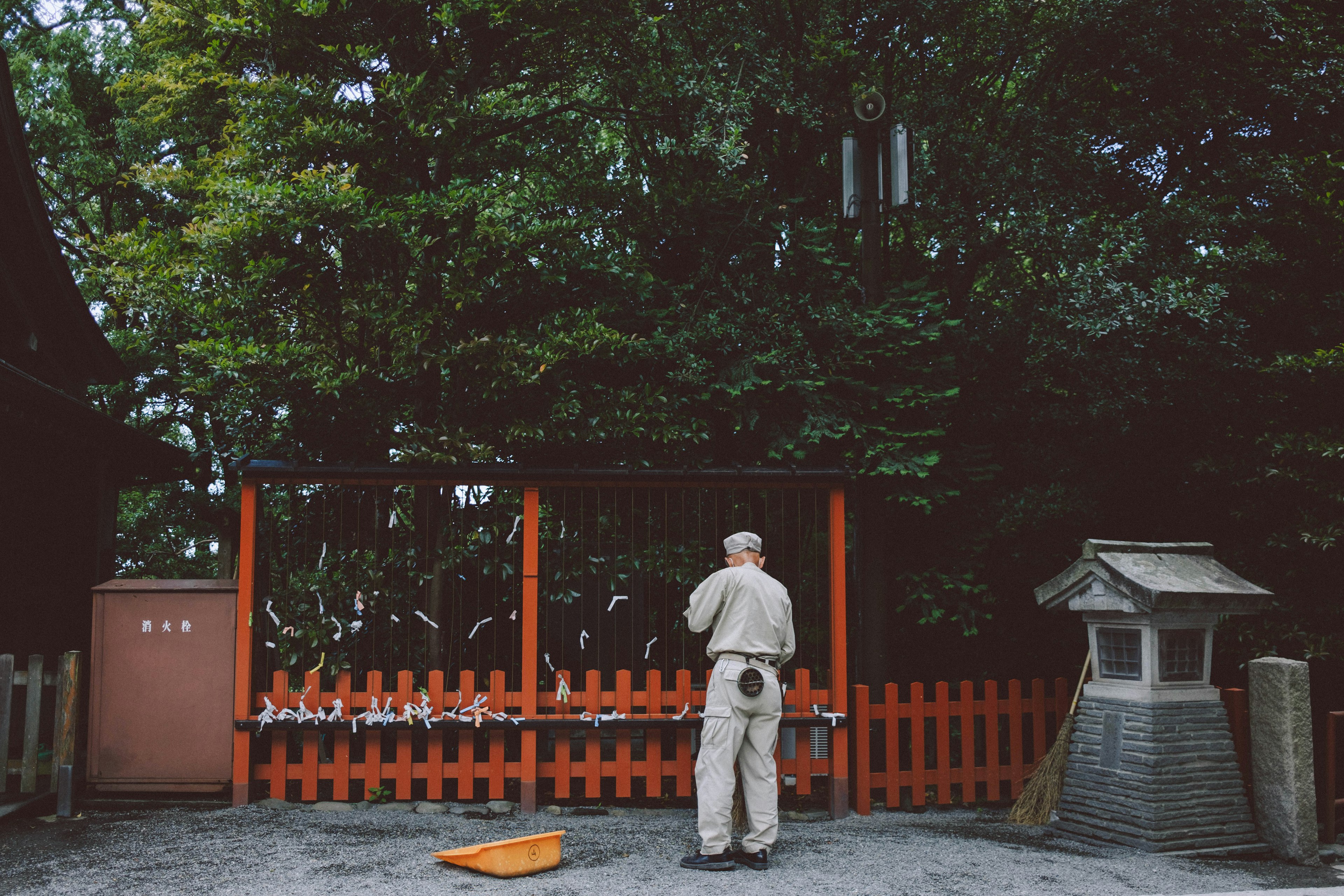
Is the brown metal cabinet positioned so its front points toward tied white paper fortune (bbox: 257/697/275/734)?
no

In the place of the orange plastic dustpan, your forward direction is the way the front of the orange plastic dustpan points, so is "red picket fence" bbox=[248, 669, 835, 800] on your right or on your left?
on your right

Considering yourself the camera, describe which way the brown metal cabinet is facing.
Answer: facing the viewer

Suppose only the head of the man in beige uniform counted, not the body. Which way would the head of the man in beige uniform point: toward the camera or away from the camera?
away from the camera

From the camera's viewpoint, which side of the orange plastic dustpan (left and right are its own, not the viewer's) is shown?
left

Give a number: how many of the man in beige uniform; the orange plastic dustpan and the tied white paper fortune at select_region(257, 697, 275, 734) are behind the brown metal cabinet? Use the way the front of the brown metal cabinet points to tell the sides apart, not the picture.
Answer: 0

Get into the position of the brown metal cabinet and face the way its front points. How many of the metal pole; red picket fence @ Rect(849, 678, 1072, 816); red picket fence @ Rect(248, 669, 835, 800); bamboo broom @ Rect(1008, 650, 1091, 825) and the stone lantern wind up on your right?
0

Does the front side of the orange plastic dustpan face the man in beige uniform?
no

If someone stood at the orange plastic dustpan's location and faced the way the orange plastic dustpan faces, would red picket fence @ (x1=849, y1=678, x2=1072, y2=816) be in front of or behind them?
behind

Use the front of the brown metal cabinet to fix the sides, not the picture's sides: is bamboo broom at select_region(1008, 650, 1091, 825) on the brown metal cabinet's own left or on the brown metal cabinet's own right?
on the brown metal cabinet's own left

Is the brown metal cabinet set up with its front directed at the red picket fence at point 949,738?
no

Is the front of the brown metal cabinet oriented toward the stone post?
no

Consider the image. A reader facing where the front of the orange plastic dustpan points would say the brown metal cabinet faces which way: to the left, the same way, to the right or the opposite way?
to the left

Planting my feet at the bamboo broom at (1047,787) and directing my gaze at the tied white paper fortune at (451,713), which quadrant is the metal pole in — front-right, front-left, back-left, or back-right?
front-right

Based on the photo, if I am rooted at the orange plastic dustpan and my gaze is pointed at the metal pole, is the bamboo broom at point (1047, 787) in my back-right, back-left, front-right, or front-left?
front-right
